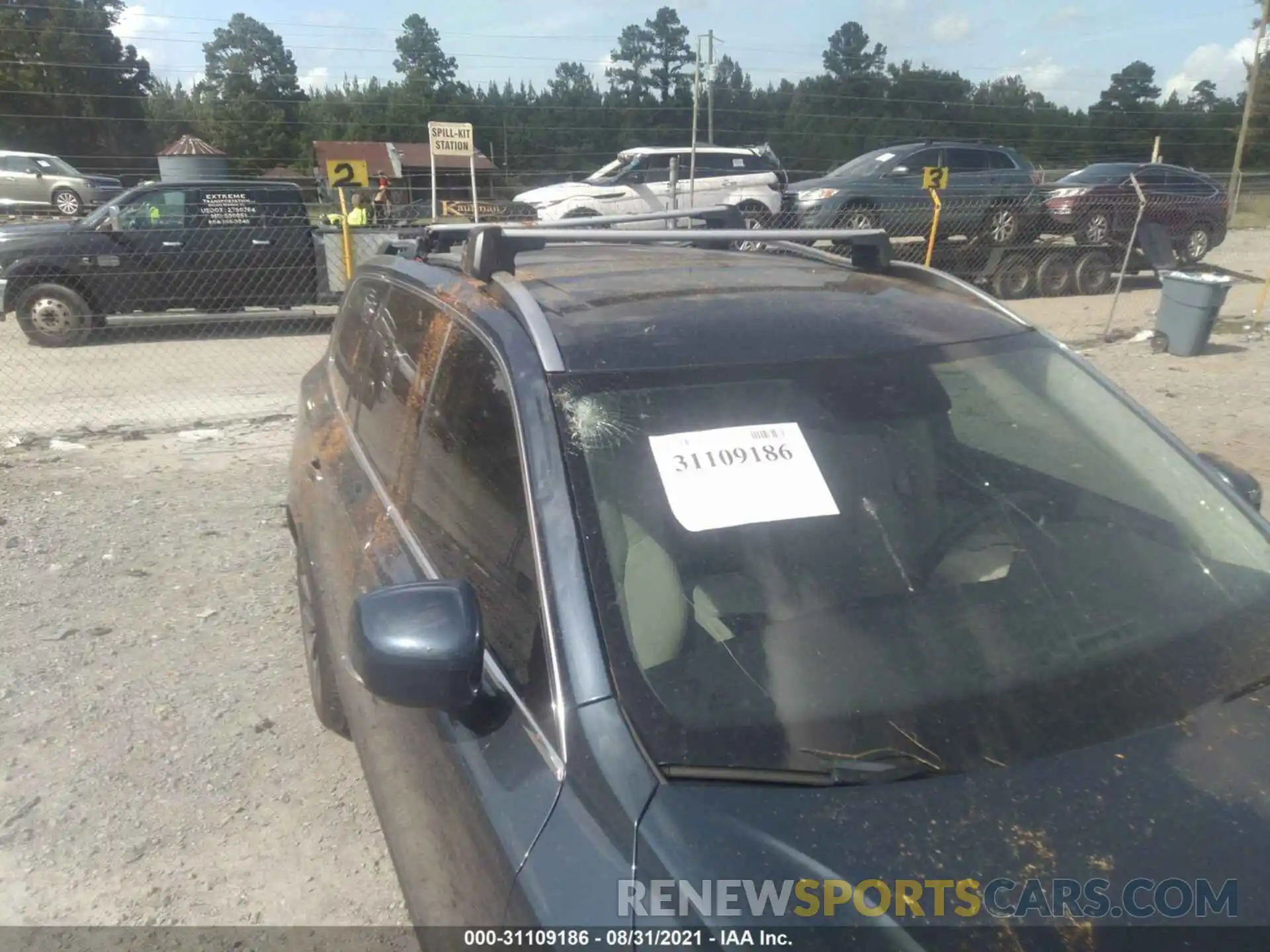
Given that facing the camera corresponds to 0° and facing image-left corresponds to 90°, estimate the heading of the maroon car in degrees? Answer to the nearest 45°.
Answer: approximately 45°

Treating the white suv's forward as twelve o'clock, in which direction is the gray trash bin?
The gray trash bin is roughly at 8 o'clock from the white suv.

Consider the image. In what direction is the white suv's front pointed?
to the viewer's left

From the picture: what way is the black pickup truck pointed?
to the viewer's left

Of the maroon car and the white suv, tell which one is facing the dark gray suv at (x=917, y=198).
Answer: the maroon car

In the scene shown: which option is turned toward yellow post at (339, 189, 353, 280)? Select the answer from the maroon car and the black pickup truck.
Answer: the maroon car

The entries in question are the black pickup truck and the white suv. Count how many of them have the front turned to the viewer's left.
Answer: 2

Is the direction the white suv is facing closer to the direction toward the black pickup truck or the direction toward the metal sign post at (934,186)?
the black pickup truck

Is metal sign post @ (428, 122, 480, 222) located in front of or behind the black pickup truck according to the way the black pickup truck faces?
behind

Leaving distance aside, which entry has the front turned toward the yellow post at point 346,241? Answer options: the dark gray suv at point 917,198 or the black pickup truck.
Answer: the dark gray suv

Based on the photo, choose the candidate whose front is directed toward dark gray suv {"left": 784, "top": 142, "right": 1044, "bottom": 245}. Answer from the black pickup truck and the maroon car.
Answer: the maroon car

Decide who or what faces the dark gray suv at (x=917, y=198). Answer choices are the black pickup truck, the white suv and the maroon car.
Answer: the maroon car
